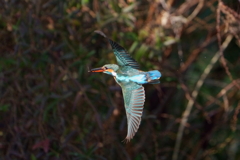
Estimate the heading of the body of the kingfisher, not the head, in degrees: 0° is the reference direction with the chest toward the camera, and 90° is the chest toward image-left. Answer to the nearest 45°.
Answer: approximately 90°

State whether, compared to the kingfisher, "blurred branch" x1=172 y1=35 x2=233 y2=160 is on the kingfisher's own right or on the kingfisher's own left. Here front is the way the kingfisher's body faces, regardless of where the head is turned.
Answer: on the kingfisher's own right
